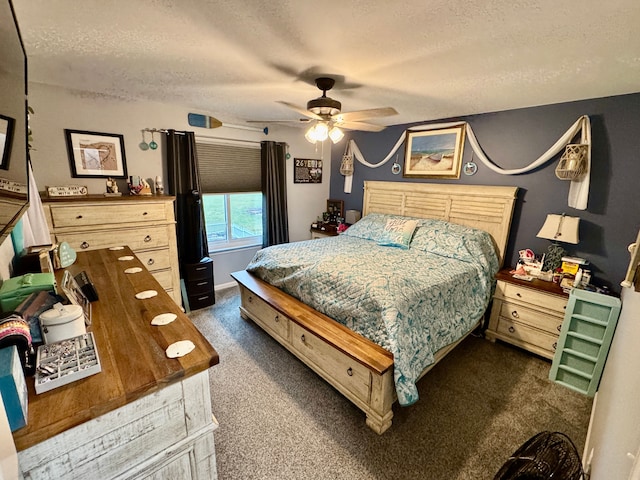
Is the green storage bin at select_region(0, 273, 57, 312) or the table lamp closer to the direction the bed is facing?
the green storage bin

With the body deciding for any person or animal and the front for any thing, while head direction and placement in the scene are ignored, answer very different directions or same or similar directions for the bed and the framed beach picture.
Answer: same or similar directions

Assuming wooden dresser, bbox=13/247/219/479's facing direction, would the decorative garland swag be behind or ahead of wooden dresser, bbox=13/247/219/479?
ahead

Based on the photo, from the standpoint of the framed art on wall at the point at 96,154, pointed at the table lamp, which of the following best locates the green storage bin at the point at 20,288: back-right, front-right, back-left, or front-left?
front-right

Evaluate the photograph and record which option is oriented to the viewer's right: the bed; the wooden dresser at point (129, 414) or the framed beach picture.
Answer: the wooden dresser

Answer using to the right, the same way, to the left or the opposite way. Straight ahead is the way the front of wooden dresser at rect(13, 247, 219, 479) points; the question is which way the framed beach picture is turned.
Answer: the opposite way

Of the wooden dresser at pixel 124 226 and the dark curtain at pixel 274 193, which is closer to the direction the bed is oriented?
the wooden dresser

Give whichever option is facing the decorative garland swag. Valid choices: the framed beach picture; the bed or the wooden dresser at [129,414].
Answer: the wooden dresser

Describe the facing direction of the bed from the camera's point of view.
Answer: facing the viewer and to the left of the viewer

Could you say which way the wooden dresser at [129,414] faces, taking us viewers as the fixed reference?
facing to the right of the viewer

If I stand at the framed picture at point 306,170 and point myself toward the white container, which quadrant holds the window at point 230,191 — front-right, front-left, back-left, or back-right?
front-right

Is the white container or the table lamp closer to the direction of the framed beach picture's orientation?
the white container

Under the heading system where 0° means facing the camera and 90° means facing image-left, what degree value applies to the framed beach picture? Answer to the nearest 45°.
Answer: approximately 45°

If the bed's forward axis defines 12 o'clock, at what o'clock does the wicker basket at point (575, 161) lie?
The wicker basket is roughly at 7 o'clock from the bed.

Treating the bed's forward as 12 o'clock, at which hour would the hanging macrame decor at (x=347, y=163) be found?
The hanging macrame decor is roughly at 4 o'clock from the bed.

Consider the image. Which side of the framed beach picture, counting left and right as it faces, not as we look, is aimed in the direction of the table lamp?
left

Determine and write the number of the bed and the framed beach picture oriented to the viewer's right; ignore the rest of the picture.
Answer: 0

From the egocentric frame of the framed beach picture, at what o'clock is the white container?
The white container is roughly at 11 o'clock from the framed beach picture.

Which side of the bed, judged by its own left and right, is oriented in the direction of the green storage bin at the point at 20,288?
front
